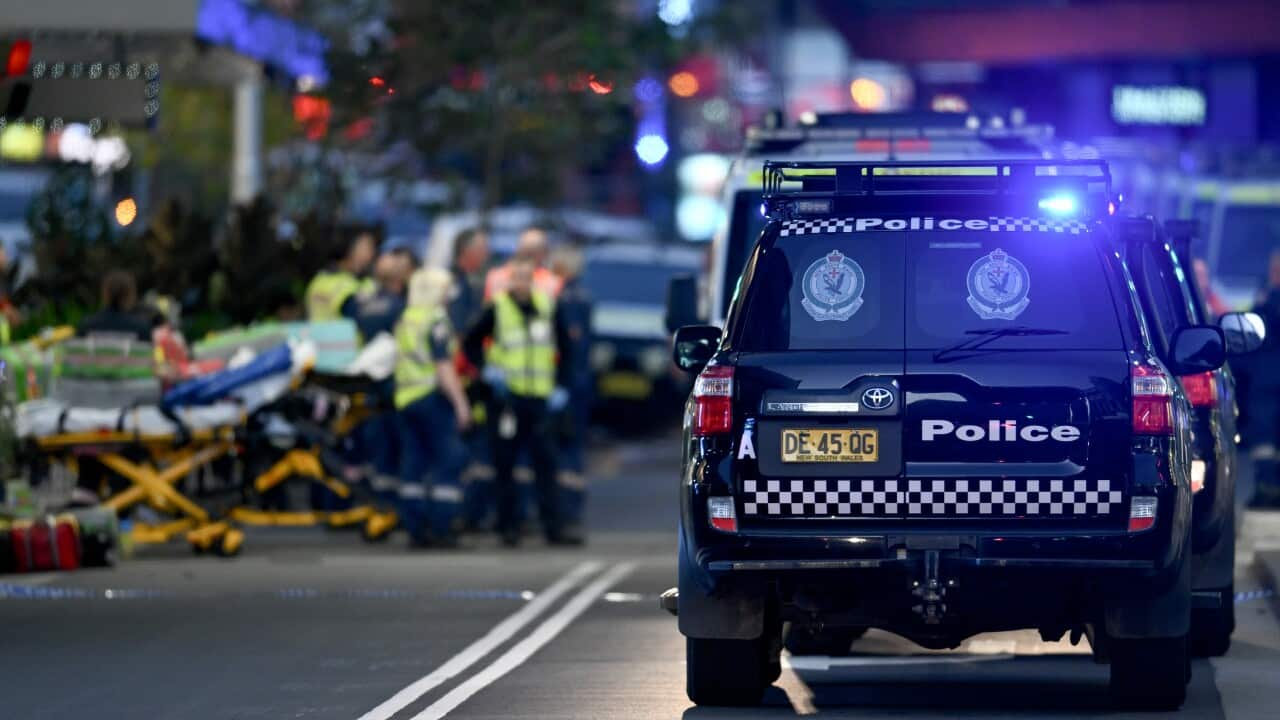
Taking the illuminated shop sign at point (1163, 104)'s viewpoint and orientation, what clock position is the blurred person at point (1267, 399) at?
The blurred person is roughly at 12 o'clock from the illuminated shop sign.

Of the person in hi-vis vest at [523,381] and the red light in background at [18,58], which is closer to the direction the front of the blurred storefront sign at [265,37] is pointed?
the person in hi-vis vest

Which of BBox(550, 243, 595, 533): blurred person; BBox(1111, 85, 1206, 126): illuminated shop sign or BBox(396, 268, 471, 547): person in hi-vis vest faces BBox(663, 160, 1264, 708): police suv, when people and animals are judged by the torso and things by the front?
the illuminated shop sign

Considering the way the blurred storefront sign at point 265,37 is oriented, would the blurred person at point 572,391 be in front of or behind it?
in front

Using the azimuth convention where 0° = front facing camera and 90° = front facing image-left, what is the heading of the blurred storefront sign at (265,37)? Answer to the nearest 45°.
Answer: approximately 315°

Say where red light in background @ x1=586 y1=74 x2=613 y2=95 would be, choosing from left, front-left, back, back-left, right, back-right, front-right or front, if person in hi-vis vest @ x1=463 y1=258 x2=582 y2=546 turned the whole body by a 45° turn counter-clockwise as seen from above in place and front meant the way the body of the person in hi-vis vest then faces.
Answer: back-left

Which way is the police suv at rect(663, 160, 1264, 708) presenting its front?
away from the camera

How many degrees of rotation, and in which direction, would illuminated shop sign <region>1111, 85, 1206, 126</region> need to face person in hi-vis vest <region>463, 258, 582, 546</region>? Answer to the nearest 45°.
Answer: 0° — it already faces them

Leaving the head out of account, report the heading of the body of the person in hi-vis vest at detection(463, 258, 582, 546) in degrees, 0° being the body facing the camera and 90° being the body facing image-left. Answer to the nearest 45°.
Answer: approximately 0°
